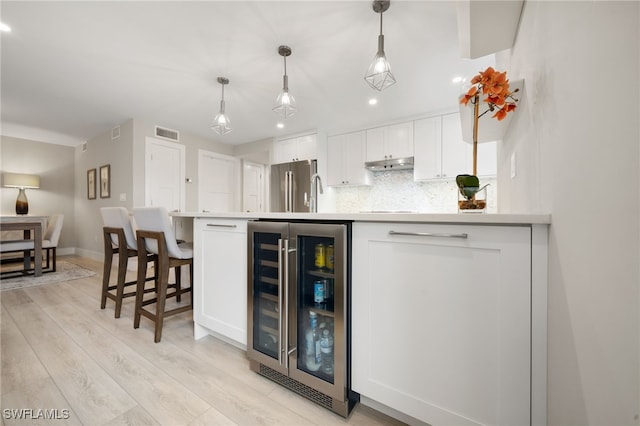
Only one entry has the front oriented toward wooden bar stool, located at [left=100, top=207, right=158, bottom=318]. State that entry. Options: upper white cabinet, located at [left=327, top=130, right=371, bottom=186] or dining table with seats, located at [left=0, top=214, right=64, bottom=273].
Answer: the upper white cabinet

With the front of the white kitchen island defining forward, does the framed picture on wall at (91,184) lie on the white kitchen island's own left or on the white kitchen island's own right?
on the white kitchen island's own right

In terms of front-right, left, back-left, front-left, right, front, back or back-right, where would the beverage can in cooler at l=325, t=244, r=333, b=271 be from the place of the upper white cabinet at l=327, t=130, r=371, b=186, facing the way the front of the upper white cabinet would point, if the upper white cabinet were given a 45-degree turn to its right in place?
left

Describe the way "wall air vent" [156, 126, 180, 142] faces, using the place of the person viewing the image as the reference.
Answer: facing the viewer and to the right of the viewer

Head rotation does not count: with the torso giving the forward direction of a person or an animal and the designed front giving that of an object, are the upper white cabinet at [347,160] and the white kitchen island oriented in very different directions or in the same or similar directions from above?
same or similar directions

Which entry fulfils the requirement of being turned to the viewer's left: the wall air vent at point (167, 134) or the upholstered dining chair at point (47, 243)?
the upholstered dining chair

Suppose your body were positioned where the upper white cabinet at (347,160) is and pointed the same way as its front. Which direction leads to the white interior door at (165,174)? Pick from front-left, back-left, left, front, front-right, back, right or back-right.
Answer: front-right

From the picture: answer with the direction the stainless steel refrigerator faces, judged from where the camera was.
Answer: facing the viewer and to the left of the viewer

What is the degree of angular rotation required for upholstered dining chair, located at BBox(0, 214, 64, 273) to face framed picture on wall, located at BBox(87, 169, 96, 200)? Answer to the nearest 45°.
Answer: approximately 135° to its right

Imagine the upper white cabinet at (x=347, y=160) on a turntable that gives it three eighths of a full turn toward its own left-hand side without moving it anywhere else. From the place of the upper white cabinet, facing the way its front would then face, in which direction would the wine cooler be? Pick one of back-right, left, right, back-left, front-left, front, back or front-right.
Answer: right

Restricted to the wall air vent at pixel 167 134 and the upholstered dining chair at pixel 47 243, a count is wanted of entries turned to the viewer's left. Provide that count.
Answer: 1

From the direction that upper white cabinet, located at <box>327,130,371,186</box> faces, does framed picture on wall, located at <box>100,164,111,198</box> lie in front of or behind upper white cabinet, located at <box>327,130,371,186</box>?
in front

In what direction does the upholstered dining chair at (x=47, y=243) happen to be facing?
to the viewer's left

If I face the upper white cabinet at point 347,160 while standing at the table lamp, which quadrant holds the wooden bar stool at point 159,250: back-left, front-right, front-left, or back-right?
front-right
